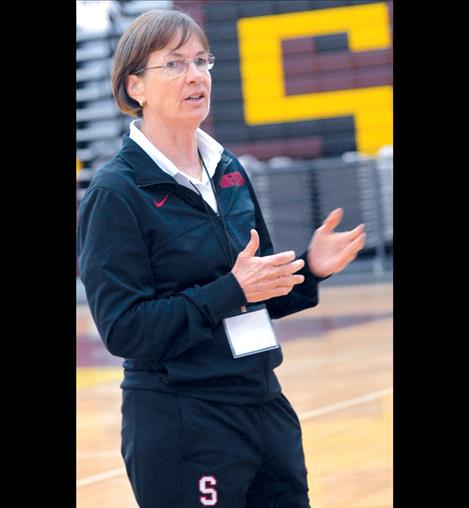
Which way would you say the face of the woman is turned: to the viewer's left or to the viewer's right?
to the viewer's right

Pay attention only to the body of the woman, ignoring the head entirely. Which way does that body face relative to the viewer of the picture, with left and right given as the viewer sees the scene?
facing the viewer and to the right of the viewer
